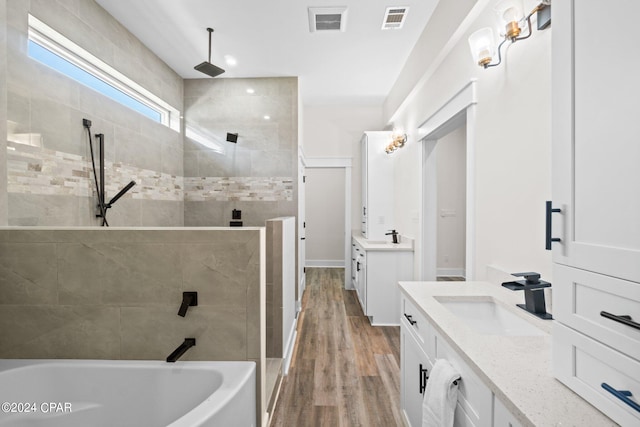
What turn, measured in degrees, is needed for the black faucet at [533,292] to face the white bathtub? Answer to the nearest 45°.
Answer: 0° — it already faces it

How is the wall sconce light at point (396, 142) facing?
to the viewer's left

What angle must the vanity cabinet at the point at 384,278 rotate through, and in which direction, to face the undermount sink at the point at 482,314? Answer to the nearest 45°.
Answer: approximately 90° to its left

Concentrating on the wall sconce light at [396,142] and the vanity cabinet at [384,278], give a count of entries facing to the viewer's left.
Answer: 2

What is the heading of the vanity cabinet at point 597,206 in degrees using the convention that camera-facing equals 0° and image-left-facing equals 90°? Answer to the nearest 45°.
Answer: approximately 45°

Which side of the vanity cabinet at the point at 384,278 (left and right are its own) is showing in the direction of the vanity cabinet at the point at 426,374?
left

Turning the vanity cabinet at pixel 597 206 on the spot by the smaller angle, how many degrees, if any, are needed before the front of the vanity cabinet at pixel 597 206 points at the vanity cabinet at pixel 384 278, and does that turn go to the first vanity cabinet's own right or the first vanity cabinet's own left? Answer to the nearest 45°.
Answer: approximately 90° to the first vanity cabinet's own right

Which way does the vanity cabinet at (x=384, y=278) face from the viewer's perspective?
to the viewer's left
